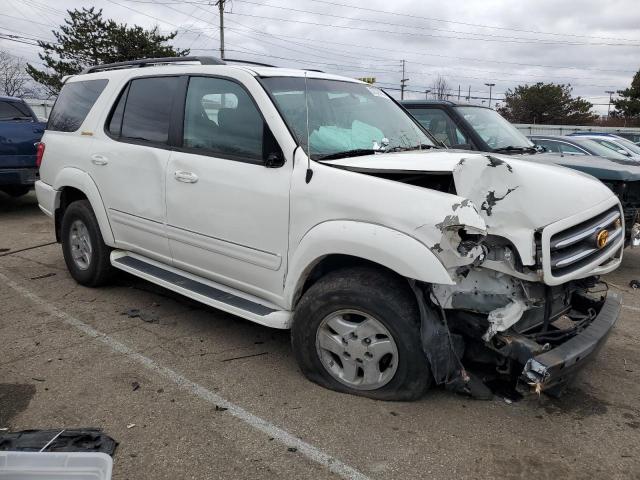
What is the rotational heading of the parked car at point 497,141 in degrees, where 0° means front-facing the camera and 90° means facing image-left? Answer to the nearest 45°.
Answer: approximately 315°

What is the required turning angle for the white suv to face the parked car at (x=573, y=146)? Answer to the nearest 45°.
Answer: approximately 90° to its left

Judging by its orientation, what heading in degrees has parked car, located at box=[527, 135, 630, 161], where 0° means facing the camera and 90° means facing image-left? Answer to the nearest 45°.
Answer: approximately 315°

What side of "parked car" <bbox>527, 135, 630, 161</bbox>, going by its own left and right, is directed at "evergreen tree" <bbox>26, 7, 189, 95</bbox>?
back

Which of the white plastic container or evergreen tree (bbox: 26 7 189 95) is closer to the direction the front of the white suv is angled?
the white plastic container
